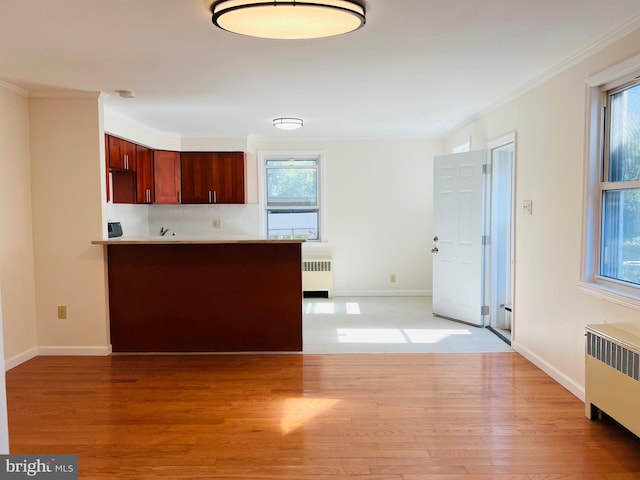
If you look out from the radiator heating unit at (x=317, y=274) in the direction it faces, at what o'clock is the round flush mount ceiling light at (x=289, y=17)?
The round flush mount ceiling light is roughly at 12 o'clock from the radiator heating unit.

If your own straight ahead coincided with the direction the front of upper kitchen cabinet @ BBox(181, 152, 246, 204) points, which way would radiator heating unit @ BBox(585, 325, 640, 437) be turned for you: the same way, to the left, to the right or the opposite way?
to the right

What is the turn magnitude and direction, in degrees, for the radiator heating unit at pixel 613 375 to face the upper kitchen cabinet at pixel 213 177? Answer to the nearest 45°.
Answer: approximately 90° to its right
